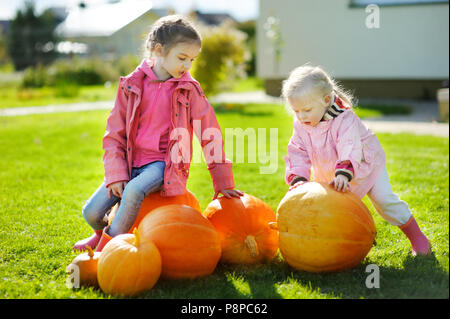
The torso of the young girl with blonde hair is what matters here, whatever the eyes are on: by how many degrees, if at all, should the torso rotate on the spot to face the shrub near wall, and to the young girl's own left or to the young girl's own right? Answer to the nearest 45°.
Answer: approximately 90° to the young girl's own right

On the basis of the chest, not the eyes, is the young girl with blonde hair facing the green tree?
no

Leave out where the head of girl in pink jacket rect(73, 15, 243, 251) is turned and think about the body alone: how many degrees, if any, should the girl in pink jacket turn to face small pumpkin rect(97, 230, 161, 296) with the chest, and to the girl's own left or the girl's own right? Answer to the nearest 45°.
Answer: approximately 45° to the girl's own left

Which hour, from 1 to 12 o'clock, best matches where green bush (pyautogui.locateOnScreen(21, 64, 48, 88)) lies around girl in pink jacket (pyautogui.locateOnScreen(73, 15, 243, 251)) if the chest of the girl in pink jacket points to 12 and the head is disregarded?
The green bush is roughly at 4 o'clock from the girl in pink jacket.

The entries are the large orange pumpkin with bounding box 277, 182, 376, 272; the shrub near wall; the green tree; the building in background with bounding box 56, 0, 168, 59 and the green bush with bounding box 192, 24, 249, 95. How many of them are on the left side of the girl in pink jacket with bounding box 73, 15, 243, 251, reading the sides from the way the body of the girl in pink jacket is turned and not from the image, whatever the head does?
1

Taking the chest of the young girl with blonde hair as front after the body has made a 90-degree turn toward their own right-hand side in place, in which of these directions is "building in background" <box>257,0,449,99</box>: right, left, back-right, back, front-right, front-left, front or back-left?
front-right

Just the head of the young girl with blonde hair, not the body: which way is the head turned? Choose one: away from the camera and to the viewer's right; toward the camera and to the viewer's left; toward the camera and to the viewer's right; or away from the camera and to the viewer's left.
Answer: toward the camera and to the viewer's left

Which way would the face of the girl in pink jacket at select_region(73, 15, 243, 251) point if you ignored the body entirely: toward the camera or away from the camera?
toward the camera

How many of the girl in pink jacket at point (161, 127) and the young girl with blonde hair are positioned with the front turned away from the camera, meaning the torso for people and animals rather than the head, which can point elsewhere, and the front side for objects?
0

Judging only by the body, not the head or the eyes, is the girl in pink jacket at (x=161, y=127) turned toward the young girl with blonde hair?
no

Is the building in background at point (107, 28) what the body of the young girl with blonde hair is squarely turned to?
no

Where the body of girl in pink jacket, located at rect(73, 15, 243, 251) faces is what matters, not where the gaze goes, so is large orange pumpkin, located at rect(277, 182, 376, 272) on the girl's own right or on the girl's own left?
on the girl's own left

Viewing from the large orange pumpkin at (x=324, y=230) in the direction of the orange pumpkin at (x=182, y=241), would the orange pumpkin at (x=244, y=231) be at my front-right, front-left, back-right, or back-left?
front-right

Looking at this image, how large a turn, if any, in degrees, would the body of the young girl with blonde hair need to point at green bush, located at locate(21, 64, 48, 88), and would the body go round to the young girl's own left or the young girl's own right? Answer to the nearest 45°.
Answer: approximately 90° to the young girl's own right

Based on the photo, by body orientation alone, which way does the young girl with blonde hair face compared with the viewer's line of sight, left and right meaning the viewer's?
facing the viewer and to the left of the viewer

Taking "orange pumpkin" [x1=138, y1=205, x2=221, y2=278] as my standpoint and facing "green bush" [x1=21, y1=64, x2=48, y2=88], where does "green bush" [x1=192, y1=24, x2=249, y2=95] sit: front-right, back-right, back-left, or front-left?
front-right

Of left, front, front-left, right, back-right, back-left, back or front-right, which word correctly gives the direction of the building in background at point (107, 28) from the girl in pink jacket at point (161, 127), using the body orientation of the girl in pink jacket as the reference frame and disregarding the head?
back-right
